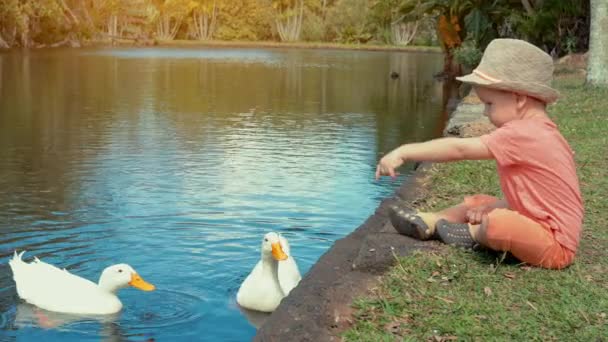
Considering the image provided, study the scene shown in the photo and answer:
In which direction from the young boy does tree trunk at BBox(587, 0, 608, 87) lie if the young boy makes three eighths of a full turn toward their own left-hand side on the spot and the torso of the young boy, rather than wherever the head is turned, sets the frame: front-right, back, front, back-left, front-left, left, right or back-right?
back-left

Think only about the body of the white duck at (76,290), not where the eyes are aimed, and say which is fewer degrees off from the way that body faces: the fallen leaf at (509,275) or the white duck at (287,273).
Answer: the white duck

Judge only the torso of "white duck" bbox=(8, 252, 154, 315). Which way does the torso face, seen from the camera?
to the viewer's right

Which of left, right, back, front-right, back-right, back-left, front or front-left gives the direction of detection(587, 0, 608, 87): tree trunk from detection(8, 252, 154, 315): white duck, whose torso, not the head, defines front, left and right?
front-left

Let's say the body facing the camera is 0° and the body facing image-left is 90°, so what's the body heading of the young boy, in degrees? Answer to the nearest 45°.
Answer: approximately 90°

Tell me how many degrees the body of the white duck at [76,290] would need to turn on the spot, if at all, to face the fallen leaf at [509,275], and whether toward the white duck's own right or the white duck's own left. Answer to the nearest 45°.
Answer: approximately 45° to the white duck's own right

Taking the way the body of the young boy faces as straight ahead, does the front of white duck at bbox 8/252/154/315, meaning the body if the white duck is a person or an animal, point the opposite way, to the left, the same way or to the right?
the opposite way

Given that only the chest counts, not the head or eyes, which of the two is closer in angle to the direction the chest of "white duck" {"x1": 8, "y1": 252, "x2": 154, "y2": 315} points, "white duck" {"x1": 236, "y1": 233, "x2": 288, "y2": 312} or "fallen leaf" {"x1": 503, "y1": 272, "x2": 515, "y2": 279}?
the white duck

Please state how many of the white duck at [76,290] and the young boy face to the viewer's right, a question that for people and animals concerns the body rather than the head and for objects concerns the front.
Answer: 1

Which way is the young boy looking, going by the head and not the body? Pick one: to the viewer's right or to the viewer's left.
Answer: to the viewer's left
